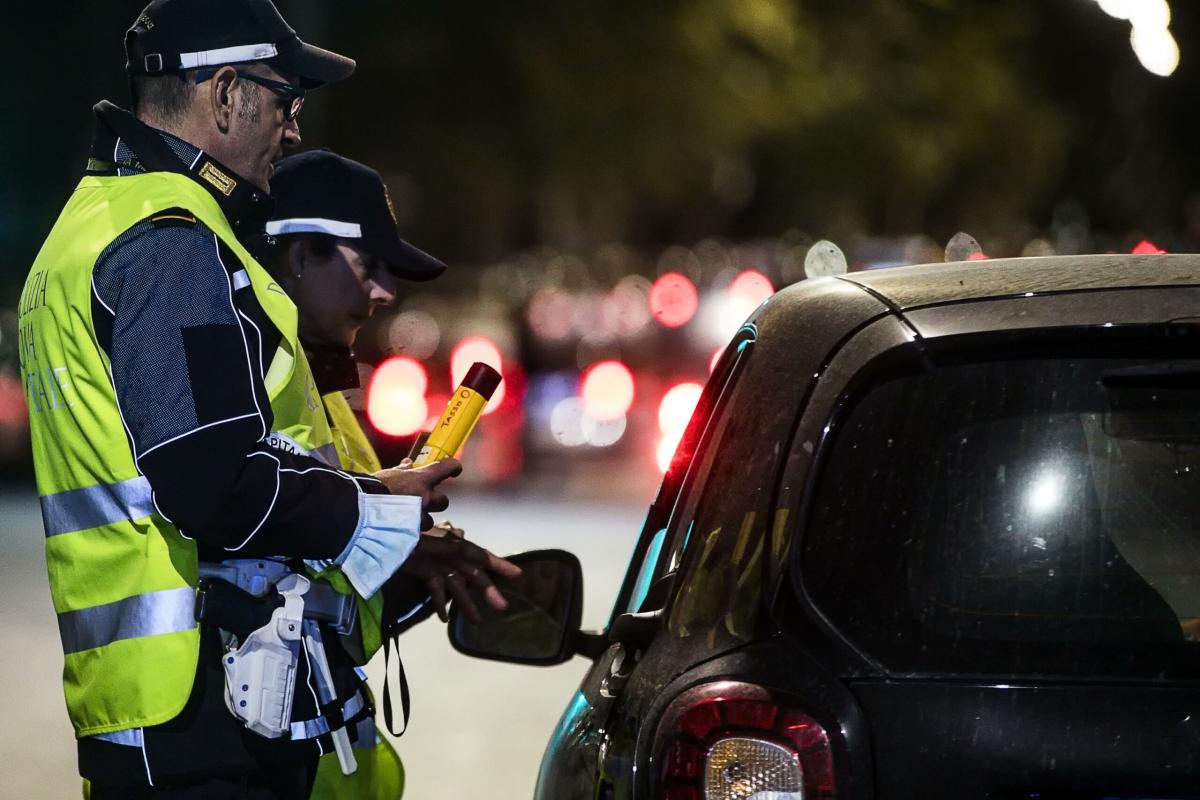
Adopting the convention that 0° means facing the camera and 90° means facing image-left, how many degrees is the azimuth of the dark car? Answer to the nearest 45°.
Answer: approximately 180°

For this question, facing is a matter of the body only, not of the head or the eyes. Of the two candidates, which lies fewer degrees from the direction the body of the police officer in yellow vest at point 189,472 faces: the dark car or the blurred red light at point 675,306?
the dark car

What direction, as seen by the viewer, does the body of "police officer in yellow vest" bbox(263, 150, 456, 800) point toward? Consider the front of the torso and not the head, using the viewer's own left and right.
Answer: facing to the right of the viewer

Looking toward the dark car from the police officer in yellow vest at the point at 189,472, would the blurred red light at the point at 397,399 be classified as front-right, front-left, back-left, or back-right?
front-left

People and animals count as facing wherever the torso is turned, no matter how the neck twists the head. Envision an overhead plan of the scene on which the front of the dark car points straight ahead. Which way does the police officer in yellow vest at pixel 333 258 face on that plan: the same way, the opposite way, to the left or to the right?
to the right

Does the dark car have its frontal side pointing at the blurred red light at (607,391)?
yes

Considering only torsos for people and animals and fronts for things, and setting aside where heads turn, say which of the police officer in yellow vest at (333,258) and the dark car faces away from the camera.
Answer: the dark car

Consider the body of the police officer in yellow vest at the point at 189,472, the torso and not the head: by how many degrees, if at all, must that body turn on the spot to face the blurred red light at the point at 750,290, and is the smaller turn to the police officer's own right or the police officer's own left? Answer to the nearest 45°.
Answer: approximately 90° to the police officer's own left

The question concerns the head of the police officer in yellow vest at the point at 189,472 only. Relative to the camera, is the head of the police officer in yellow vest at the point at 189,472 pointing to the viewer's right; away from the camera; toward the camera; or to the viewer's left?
to the viewer's right

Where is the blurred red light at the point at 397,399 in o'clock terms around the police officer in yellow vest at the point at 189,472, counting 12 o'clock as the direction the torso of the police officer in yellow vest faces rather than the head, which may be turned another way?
The blurred red light is roughly at 9 o'clock from the police officer in yellow vest.

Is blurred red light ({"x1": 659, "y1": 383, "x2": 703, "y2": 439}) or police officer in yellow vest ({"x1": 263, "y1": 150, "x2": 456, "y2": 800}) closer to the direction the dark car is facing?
the blurred red light

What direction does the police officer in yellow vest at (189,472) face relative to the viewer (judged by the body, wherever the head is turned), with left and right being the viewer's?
facing to the right of the viewer

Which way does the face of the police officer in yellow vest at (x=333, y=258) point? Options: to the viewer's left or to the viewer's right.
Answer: to the viewer's right

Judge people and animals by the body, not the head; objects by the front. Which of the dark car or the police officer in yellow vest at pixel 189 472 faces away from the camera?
the dark car

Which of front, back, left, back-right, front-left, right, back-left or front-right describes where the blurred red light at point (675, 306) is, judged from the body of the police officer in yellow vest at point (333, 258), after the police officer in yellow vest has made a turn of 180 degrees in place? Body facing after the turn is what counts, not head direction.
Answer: right
